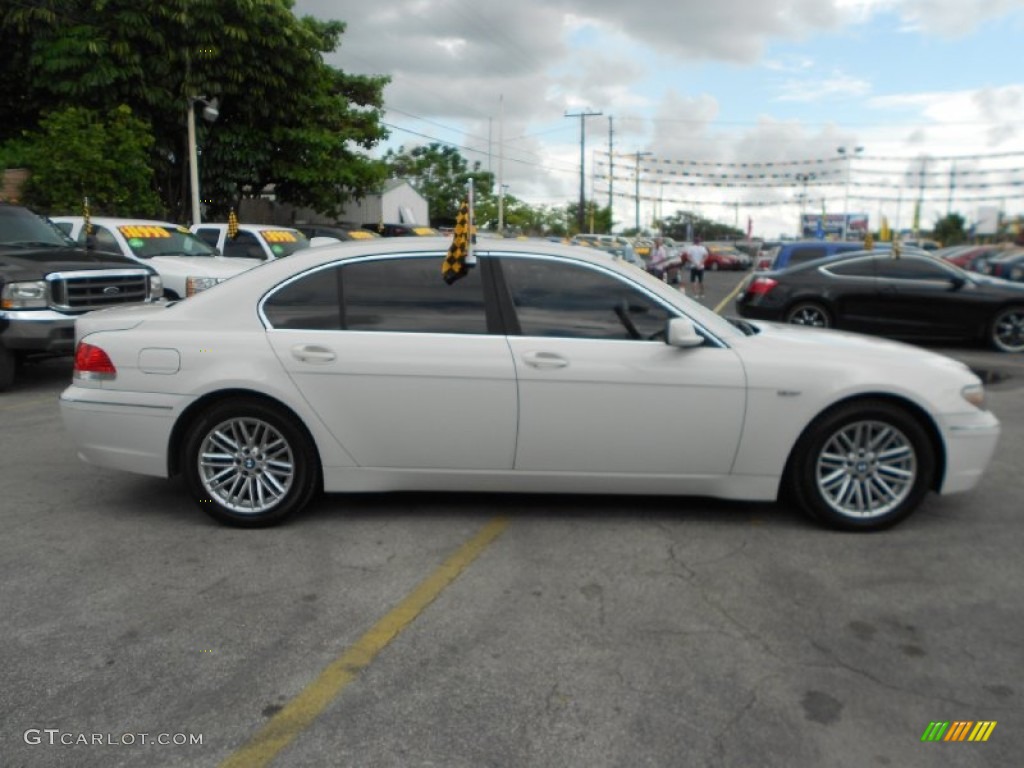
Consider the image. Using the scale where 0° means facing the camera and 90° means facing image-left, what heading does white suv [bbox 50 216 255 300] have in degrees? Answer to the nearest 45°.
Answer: approximately 315°

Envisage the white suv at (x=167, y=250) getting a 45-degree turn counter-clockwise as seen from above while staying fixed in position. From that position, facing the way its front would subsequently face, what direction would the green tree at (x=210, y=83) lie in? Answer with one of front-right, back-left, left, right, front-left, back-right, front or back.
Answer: left

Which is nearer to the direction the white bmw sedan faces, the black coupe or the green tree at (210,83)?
the black coupe

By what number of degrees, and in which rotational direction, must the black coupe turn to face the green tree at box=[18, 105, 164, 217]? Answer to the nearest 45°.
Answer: approximately 180°

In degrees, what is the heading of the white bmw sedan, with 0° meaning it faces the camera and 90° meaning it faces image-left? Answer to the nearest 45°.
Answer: approximately 270°

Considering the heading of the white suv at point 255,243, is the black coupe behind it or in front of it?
in front

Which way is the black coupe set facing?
to the viewer's right
